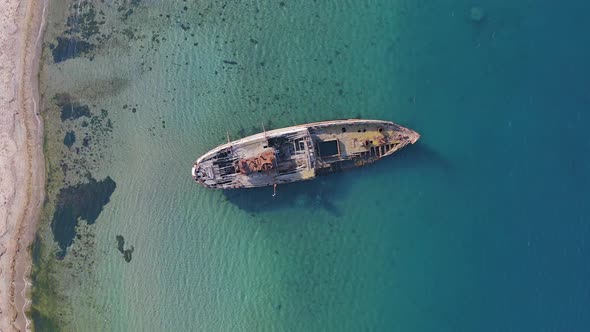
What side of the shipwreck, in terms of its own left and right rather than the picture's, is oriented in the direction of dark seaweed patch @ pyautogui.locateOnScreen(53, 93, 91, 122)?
back

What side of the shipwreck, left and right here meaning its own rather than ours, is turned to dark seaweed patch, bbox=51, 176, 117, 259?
back

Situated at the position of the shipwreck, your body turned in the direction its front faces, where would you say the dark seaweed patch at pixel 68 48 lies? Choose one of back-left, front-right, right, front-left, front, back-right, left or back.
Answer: back

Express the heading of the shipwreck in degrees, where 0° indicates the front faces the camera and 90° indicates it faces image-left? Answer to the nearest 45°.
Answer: approximately 270°
